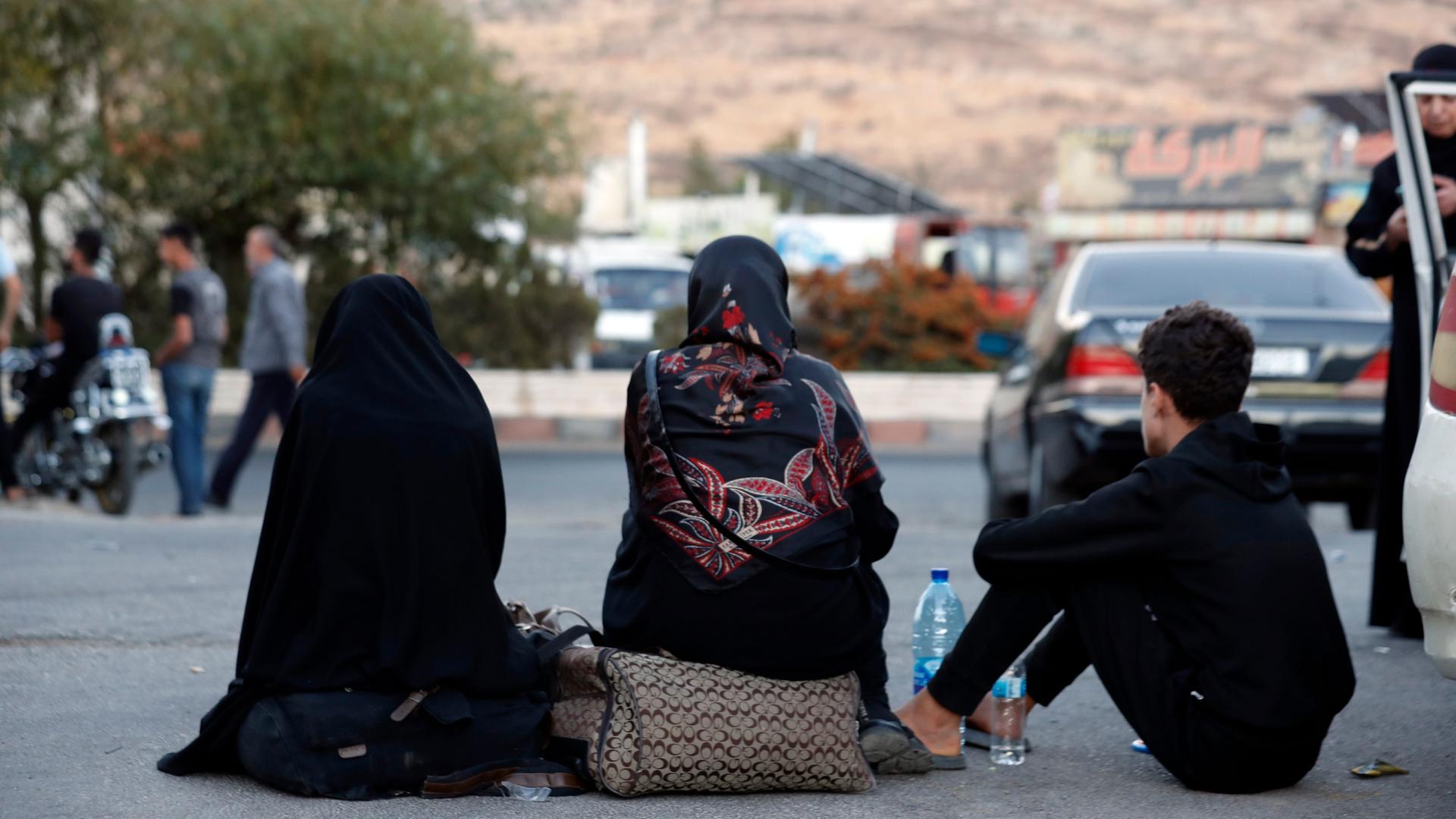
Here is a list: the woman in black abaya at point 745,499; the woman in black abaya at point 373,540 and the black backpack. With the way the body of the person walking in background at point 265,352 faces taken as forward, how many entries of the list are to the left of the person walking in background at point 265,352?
3

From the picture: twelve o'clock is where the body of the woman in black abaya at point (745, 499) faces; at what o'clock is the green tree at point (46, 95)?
The green tree is roughly at 11 o'clock from the woman in black abaya.

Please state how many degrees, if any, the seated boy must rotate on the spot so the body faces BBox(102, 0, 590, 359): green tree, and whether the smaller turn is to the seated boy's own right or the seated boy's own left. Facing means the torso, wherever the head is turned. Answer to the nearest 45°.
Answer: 0° — they already face it

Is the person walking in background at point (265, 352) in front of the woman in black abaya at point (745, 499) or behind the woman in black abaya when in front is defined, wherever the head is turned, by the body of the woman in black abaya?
in front

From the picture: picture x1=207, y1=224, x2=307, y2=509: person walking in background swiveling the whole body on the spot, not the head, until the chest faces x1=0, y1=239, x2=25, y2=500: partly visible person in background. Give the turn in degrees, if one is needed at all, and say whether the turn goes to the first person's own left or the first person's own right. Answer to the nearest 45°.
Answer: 0° — they already face them

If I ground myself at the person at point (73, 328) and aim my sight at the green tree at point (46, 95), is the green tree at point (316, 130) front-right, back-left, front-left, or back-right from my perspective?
front-right

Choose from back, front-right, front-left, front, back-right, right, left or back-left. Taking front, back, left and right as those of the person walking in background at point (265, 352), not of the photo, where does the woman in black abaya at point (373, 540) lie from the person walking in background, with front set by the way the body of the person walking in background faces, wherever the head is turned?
left

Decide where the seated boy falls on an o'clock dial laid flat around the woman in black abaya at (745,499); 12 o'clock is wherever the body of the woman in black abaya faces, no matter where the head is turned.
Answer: The seated boy is roughly at 3 o'clock from the woman in black abaya.

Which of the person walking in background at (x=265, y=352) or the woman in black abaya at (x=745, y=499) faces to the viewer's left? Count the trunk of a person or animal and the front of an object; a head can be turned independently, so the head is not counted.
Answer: the person walking in background

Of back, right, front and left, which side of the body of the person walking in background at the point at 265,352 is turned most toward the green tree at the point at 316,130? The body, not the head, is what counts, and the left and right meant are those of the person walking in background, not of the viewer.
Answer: right

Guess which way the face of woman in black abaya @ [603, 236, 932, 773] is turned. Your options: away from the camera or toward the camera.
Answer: away from the camera

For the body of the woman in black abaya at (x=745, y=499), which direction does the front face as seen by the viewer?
away from the camera

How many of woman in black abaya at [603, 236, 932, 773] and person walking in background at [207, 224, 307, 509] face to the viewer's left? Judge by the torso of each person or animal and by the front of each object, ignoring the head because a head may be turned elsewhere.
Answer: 1

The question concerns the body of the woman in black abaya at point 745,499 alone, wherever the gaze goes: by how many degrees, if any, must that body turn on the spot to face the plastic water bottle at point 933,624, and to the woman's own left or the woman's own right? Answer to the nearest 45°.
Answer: approximately 45° to the woman's own right

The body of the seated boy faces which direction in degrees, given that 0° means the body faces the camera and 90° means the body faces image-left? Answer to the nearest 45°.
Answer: approximately 135°

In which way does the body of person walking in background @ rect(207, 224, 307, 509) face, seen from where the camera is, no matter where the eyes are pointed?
to the viewer's left
